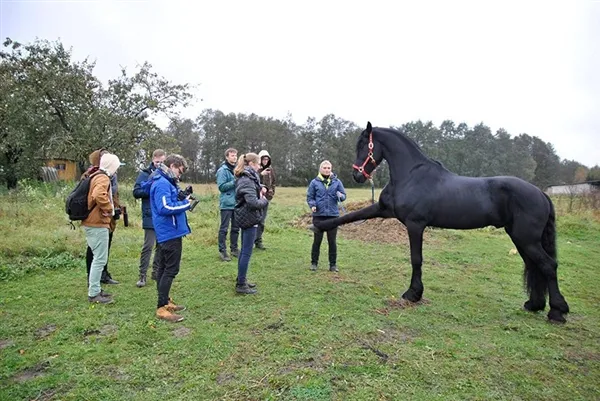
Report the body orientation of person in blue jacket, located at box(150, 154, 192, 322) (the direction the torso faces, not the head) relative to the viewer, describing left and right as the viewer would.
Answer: facing to the right of the viewer

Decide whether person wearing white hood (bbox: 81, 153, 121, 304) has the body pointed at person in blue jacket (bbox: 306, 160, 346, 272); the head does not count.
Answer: yes

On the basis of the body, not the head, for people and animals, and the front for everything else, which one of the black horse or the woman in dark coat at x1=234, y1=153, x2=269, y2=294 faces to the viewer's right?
the woman in dark coat

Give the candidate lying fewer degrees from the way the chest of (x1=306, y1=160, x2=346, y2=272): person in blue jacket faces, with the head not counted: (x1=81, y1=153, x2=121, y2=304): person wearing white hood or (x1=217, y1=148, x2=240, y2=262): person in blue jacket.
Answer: the person wearing white hood

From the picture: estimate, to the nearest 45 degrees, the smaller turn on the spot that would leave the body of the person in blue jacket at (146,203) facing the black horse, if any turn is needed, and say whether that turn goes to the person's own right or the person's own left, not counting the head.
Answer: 0° — they already face it

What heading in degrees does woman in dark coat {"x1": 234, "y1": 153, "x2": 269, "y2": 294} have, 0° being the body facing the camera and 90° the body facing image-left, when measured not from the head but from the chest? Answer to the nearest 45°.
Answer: approximately 270°

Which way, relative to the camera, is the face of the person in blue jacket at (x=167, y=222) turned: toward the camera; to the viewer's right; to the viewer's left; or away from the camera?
to the viewer's right

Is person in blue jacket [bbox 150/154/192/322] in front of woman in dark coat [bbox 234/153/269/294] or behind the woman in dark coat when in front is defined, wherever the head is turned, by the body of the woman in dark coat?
behind

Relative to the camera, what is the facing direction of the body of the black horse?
to the viewer's left

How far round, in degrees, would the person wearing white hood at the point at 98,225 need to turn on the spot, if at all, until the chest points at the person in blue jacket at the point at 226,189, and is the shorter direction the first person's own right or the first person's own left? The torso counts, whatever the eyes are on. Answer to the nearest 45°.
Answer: approximately 45° to the first person's own left

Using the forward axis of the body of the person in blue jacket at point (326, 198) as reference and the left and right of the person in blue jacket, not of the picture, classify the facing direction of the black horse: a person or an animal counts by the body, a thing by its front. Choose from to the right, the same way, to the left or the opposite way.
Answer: to the right

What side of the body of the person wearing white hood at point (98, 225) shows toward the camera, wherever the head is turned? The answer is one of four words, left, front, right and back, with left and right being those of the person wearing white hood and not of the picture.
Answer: right
